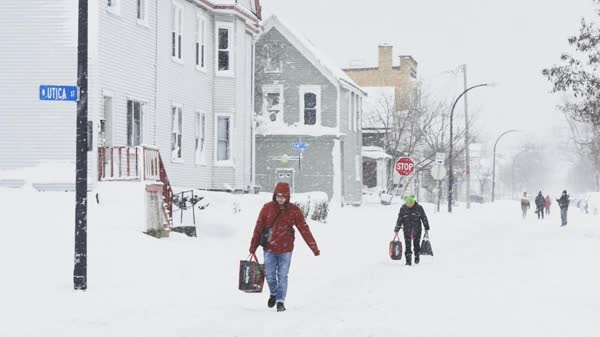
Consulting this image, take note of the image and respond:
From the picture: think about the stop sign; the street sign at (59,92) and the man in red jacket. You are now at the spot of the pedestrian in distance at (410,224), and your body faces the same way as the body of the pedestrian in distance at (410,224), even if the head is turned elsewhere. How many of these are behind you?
1

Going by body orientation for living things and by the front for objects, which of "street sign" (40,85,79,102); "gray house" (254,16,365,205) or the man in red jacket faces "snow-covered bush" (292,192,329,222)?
the gray house

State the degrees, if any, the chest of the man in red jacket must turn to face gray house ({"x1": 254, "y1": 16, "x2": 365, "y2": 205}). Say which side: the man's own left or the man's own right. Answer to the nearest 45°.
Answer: approximately 180°

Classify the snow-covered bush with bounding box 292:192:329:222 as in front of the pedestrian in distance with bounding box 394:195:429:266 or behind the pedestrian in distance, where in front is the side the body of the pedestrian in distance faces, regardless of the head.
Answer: behind

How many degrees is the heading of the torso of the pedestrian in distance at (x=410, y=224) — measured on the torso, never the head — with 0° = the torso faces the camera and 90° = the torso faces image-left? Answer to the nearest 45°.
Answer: approximately 0°

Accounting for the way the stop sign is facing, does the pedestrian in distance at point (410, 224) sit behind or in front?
in front
